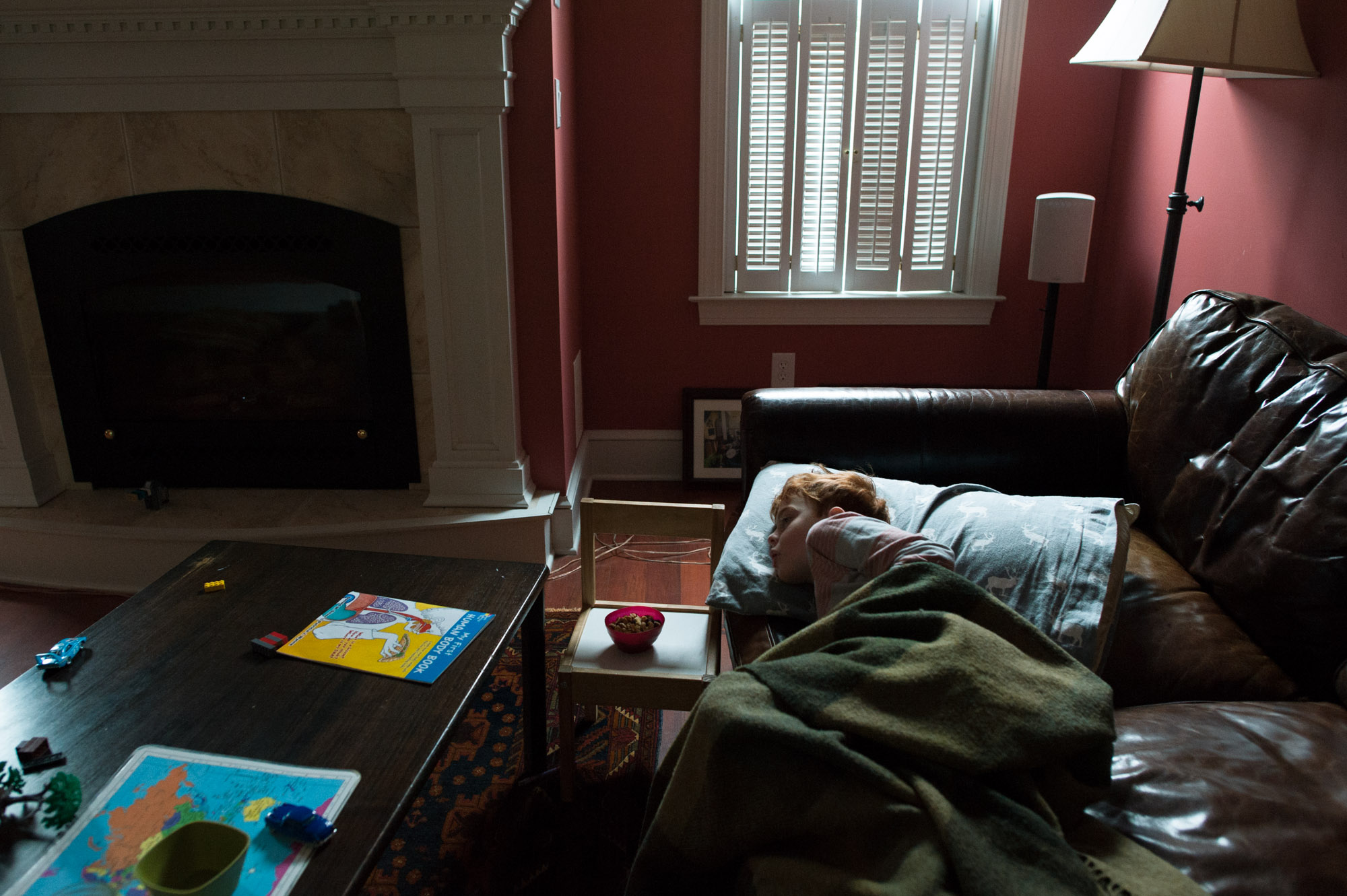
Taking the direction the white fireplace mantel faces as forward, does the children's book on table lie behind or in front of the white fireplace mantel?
in front

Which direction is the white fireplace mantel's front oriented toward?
toward the camera

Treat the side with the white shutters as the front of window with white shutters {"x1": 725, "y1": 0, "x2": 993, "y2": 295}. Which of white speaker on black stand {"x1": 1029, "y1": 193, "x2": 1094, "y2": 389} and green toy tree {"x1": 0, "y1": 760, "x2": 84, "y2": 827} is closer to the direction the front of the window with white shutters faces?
the green toy tree

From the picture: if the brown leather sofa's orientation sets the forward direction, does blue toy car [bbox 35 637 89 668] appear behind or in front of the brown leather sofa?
in front

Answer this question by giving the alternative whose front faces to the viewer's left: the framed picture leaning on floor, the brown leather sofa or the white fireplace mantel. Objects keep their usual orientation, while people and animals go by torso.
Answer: the brown leather sofa

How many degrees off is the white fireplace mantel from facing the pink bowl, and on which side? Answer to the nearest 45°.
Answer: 0° — it already faces it

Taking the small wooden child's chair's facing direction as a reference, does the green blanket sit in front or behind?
in front

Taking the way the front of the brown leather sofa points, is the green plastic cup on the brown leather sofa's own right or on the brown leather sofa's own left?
on the brown leather sofa's own left

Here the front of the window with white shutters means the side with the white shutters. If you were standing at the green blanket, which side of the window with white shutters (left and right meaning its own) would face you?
front

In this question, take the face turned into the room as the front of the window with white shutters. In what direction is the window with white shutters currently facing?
toward the camera

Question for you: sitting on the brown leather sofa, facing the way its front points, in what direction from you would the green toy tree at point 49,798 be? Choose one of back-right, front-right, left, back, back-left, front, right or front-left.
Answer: front-left

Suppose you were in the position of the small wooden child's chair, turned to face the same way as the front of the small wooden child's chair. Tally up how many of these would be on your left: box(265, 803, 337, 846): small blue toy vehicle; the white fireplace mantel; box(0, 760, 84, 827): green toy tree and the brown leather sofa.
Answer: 1

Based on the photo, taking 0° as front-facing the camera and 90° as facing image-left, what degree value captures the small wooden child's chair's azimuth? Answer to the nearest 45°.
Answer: approximately 0°

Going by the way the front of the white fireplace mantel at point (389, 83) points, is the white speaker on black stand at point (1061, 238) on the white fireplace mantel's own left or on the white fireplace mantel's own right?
on the white fireplace mantel's own left
